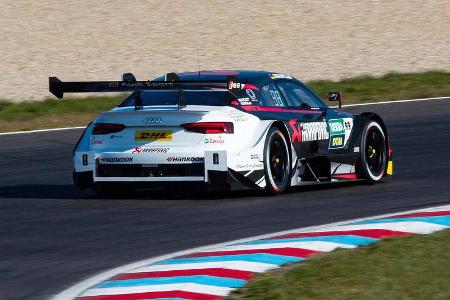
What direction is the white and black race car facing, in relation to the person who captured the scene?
facing away from the viewer and to the right of the viewer
